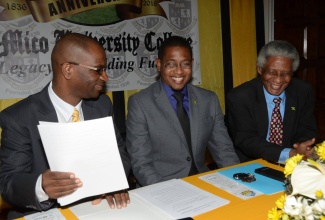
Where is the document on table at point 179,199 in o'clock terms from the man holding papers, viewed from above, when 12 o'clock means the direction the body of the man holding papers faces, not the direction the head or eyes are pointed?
The document on table is roughly at 12 o'clock from the man holding papers.

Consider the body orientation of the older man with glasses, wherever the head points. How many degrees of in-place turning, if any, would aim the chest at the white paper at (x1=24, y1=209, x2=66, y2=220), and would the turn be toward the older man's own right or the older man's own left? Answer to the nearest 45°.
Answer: approximately 45° to the older man's own right

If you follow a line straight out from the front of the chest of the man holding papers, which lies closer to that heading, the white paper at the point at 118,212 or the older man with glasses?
the white paper

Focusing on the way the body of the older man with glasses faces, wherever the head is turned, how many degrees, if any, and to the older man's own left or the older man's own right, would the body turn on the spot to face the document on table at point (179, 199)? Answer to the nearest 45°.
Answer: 0° — they already face it

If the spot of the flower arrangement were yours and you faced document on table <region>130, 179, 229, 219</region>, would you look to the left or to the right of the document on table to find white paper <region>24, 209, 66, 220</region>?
left

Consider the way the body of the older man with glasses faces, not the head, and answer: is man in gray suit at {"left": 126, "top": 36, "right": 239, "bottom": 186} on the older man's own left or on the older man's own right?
on the older man's own right

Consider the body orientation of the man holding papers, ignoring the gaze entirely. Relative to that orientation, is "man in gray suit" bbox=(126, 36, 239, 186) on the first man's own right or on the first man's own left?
on the first man's own left

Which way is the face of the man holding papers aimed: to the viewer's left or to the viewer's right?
to the viewer's right

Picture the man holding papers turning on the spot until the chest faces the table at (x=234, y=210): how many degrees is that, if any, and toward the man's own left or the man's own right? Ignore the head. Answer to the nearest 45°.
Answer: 0° — they already face it
